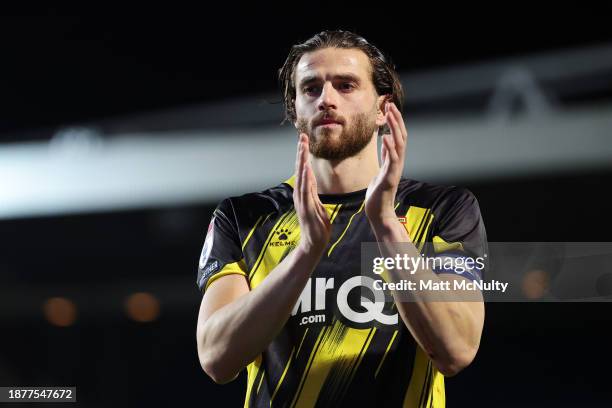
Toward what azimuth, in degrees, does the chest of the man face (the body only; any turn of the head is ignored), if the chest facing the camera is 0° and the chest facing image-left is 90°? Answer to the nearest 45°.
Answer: approximately 0°
